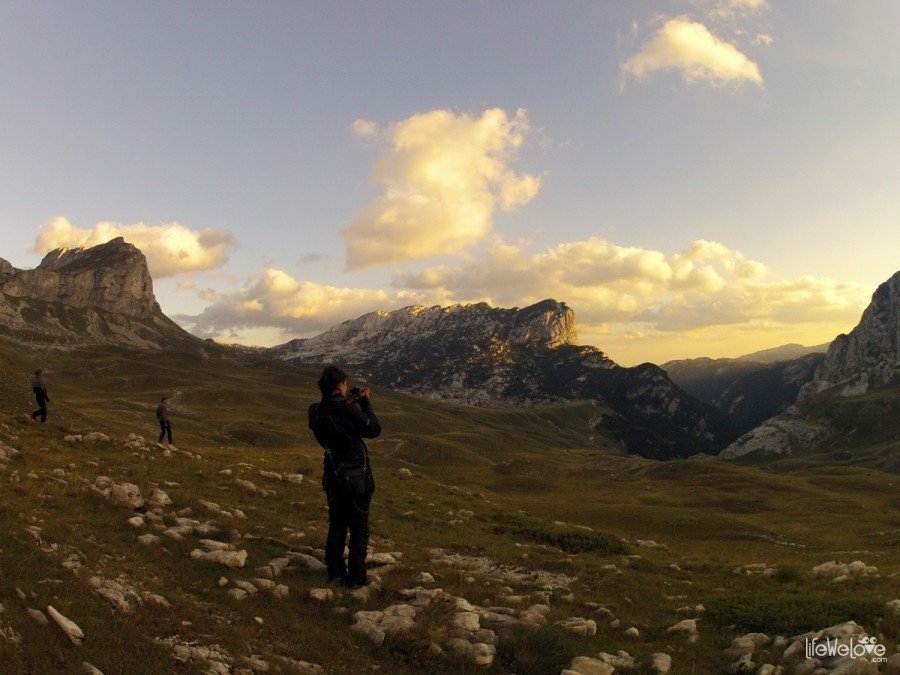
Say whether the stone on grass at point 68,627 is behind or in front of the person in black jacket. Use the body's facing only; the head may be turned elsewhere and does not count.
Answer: behind

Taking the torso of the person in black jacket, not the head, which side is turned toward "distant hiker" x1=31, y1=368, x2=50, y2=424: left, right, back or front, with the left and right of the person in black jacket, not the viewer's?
left

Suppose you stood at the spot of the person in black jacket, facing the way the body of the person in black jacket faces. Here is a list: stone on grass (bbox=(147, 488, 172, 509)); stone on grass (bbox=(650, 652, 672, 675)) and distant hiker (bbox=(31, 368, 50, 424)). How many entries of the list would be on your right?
1

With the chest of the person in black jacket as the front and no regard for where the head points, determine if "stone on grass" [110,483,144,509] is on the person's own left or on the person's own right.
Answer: on the person's own left

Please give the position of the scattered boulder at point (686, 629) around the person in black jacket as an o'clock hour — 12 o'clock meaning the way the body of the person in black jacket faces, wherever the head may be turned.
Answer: The scattered boulder is roughly at 2 o'clock from the person in black jacket.

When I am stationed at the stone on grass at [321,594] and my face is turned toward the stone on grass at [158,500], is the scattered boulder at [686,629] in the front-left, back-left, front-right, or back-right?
back-right

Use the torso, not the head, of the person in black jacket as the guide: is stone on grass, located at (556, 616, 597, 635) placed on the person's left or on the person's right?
on the person's right

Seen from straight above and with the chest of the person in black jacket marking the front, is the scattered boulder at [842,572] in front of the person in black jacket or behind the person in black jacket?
in front

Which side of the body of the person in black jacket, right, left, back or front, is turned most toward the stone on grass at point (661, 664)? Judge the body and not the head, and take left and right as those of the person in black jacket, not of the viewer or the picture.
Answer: right

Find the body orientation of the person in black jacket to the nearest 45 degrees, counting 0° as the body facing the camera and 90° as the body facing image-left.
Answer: approximately 225°
